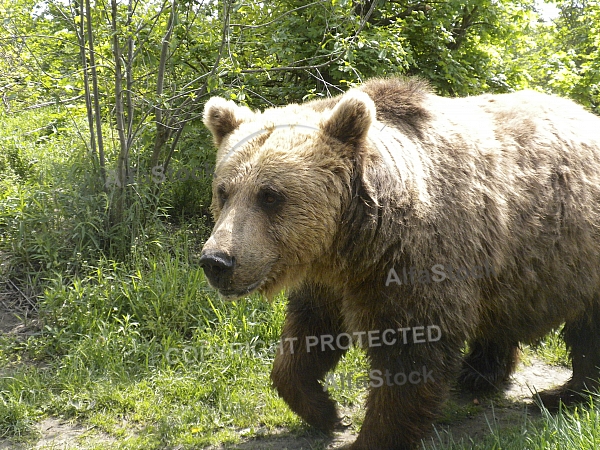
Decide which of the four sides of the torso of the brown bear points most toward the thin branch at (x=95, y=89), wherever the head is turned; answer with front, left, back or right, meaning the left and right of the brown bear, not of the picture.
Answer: right

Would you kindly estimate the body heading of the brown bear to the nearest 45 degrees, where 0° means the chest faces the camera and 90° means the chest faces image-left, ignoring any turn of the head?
approximately 45°
